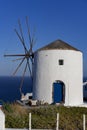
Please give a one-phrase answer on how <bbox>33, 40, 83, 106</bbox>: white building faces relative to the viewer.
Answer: facing the viewer
